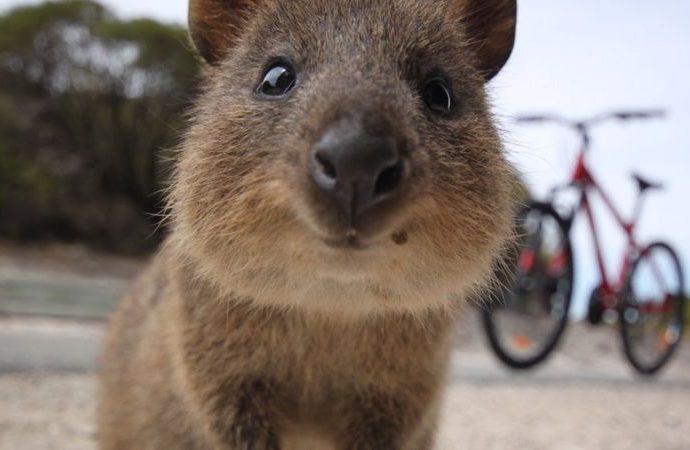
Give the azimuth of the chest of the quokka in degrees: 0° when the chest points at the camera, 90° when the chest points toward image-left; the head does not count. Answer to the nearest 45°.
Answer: approximately 0°

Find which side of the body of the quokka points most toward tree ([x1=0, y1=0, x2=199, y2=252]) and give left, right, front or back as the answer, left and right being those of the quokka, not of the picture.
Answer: back
